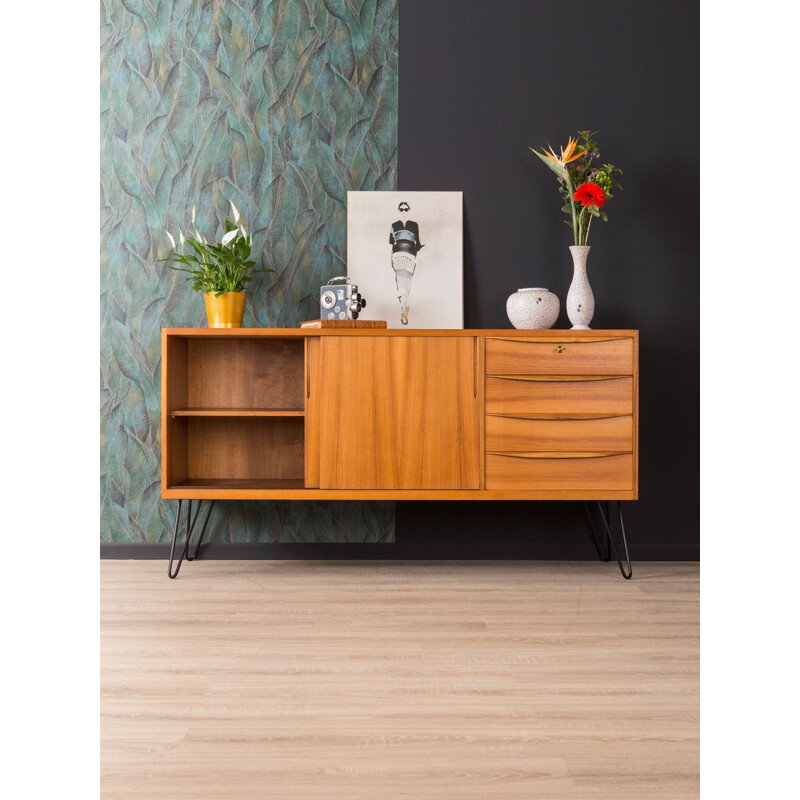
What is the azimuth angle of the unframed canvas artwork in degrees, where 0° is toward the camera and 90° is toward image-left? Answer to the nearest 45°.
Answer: approximately 0°
